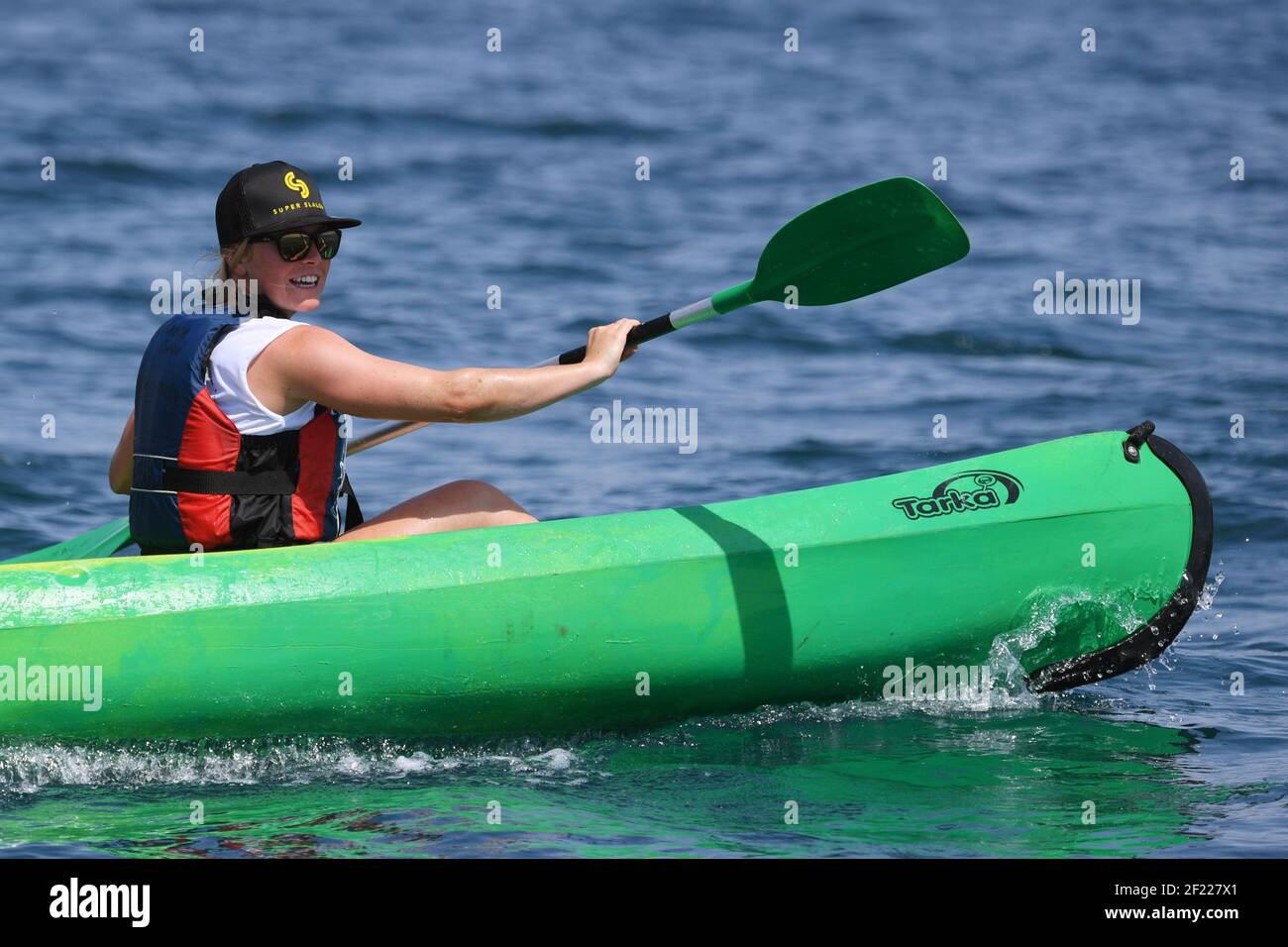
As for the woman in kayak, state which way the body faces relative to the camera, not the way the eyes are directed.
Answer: to the viewer's right

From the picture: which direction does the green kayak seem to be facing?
to the viewer's right
